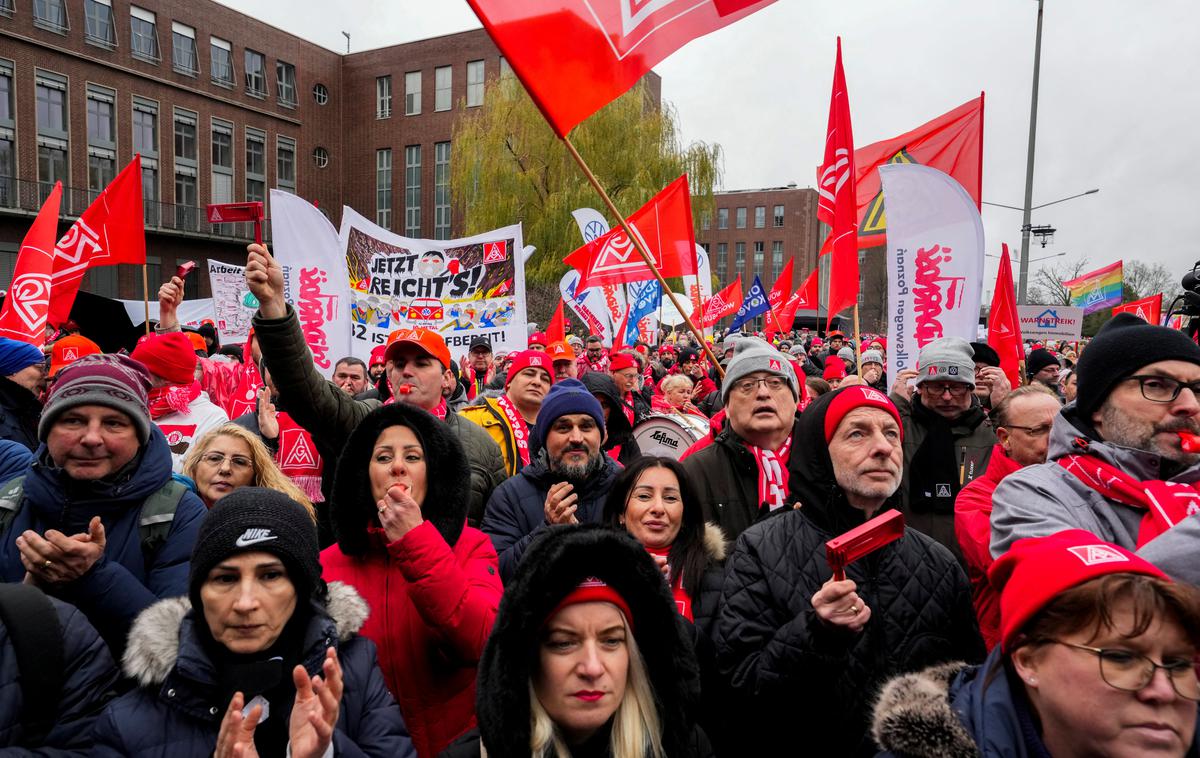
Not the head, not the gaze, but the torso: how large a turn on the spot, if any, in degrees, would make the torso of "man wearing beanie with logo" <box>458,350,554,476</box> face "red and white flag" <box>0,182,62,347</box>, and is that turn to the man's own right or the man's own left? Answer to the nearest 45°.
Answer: approximately 135° to the man's own right

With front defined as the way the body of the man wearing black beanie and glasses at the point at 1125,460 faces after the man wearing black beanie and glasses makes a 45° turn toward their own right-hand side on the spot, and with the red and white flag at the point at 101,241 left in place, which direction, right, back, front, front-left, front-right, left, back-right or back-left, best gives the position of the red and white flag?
right

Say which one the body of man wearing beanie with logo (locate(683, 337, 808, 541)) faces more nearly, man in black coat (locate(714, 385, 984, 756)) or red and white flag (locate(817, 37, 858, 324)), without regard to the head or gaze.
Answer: the man in black coat

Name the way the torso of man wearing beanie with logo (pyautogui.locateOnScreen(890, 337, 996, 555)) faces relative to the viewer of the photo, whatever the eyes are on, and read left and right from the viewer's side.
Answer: facing the viewer

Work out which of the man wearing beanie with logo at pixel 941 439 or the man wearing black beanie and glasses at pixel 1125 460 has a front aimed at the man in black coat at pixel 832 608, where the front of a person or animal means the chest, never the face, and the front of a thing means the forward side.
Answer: the man wearing beanie with logo at pixel 941 439

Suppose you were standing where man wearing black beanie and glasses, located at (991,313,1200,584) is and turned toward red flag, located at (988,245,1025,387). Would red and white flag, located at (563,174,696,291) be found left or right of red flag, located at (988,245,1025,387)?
left

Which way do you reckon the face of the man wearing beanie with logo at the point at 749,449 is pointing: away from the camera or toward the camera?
toward the camera

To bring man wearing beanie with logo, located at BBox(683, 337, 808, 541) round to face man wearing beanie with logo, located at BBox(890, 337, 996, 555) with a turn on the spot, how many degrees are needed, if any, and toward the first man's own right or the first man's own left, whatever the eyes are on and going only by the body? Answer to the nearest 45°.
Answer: approximately 90° to the first man's own left

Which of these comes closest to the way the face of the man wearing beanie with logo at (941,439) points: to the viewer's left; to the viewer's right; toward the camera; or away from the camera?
toward the camera

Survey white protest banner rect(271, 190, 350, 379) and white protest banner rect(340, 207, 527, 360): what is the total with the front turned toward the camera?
2

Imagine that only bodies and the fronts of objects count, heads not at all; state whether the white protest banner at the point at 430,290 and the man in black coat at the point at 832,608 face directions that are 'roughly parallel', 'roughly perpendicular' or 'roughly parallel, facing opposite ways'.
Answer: roughly parallel

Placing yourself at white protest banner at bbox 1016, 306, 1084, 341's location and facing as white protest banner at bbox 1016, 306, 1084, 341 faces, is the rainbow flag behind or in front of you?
behind
